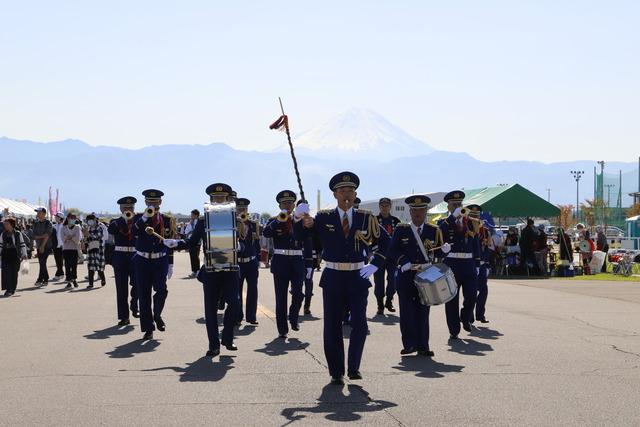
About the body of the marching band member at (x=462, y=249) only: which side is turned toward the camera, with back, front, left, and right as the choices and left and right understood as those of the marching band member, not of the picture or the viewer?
front

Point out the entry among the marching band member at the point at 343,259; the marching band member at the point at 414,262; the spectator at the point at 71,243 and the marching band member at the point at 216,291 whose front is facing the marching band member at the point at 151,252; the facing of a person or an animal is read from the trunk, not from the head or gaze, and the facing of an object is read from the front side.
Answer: the spectator

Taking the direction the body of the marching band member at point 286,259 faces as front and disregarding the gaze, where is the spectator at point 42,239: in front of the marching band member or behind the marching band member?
behind

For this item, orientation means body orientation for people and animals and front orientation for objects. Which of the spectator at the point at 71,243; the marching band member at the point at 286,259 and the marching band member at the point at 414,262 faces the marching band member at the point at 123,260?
the spectator

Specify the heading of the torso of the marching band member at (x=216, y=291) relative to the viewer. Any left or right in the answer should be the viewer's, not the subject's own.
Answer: facing the viewer

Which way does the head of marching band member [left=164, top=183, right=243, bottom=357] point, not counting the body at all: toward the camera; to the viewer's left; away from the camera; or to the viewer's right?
toward the camera

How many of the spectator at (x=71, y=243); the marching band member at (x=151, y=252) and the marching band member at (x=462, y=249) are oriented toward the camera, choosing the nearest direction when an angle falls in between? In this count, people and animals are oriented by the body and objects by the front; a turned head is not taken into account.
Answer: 3

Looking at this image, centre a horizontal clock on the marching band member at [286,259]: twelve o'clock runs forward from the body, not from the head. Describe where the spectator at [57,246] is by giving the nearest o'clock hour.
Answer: The spectator is roughly at 5 o'clock from the marching band member.

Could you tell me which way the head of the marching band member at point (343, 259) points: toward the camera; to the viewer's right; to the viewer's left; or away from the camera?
toward the camera

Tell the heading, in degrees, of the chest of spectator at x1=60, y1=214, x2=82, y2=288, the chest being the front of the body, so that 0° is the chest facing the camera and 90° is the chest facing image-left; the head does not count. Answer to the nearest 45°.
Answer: approximately 0°

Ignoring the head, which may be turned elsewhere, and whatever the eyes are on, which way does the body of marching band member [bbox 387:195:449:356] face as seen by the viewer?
toward the camera

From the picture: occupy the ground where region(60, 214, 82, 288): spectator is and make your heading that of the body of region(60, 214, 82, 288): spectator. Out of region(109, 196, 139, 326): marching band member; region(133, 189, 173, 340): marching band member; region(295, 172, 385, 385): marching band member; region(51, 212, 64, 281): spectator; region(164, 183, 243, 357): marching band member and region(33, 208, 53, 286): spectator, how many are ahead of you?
4

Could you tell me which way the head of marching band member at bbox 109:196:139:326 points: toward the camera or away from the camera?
toward the camera

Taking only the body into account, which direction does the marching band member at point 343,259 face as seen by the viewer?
toward the camera

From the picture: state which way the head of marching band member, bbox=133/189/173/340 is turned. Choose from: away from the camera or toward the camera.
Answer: toward the camera

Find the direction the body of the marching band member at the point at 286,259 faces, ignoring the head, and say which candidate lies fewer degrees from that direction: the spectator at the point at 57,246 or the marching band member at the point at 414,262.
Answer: the marching band member
